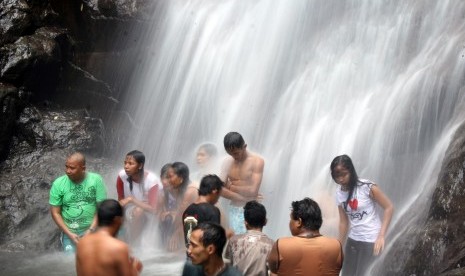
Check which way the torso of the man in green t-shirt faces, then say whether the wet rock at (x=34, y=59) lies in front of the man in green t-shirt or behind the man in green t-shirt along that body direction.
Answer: behind

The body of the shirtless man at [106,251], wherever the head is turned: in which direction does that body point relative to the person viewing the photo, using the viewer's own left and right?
facing away from the viewer and to the right of the viewer

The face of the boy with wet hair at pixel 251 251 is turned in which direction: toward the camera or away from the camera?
away from the camera

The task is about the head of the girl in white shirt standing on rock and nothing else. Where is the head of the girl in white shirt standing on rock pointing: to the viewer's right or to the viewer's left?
to the viewer's left

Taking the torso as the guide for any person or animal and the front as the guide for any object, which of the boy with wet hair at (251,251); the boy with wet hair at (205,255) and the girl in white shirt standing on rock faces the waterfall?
the boy with wet hair at (251,251)

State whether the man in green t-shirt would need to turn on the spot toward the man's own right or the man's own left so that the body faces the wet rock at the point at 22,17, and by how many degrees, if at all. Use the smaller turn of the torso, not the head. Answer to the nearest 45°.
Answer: approximately 180°

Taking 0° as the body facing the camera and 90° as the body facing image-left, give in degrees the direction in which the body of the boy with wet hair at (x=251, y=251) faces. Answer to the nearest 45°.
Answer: approximately 180°

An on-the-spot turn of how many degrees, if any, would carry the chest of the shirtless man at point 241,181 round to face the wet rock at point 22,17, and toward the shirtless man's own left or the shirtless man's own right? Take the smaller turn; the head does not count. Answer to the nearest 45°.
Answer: approximately 90° to the shirtless man's own right

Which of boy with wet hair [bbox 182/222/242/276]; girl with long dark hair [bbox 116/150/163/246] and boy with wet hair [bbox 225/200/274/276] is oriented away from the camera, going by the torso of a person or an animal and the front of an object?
boy with wet hair [bbox 225/200/274/276]

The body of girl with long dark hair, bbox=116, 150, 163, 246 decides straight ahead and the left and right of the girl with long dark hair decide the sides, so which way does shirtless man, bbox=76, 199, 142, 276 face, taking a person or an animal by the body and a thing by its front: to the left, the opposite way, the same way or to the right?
the opposite way
